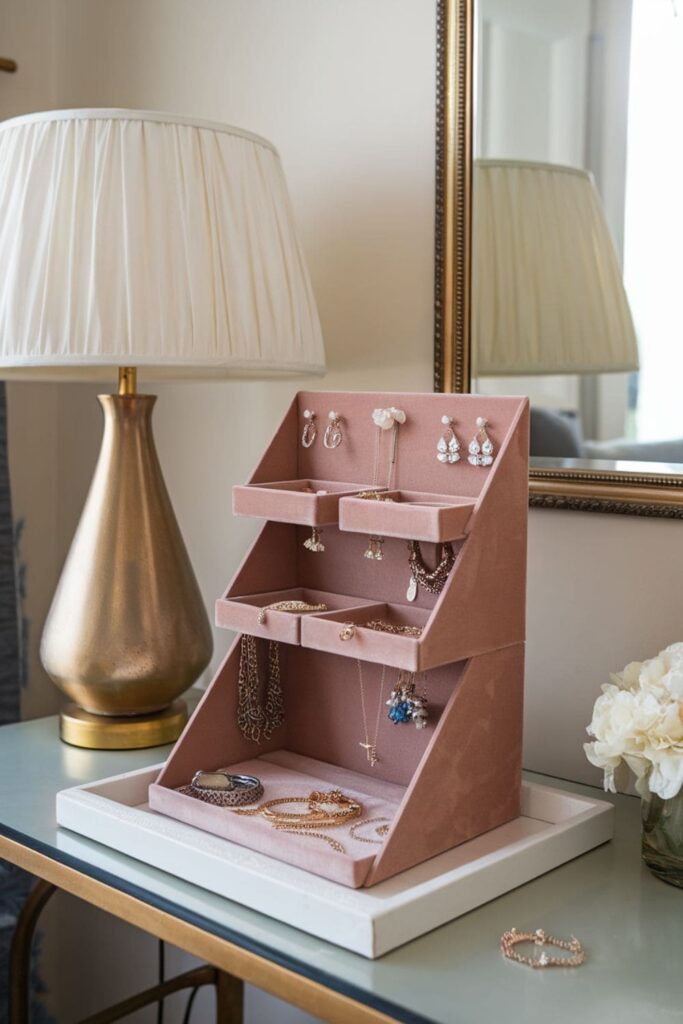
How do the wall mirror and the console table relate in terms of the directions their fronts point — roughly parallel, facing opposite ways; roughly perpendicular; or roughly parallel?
roughly parallel

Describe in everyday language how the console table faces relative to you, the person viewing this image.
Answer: facing the viewer and to the left of the viewer

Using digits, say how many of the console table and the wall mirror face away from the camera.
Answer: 0
